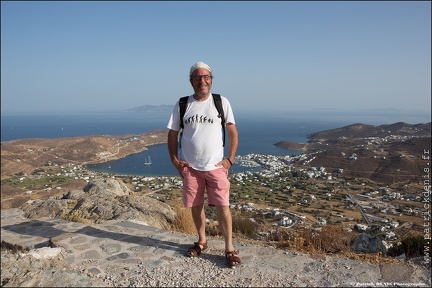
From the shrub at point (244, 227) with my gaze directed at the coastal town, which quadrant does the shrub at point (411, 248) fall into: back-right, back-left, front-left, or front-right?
back-right

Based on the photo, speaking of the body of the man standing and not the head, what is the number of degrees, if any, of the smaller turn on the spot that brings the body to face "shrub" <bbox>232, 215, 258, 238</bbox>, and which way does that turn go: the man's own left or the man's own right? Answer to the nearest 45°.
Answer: approximately 180°

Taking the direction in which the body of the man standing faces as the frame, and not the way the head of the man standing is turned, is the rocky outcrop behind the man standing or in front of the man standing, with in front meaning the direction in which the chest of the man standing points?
behind

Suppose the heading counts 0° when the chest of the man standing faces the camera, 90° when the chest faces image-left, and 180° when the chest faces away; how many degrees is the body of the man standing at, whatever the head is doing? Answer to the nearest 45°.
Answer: approximately 0°

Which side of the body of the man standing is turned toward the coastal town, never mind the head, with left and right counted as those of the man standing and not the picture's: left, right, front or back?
back

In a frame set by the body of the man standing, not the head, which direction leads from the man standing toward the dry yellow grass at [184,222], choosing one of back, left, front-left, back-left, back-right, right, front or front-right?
back
